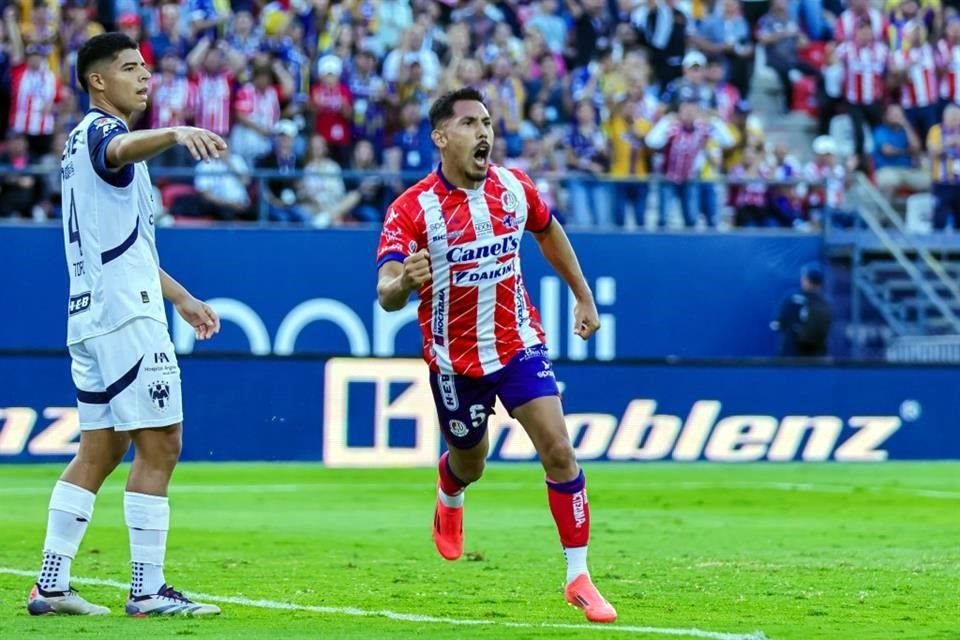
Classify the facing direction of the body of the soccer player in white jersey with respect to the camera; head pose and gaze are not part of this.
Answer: to the viewer's right

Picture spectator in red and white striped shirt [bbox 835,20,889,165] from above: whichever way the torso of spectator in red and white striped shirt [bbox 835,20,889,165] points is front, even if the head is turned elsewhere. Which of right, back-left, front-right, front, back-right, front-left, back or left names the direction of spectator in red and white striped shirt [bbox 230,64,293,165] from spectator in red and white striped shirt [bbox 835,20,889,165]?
front-right

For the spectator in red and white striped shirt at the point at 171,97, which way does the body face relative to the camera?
toward the camera

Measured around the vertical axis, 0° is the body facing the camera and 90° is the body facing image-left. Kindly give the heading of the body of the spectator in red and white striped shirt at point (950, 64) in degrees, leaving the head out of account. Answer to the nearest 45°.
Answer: approximately 0°

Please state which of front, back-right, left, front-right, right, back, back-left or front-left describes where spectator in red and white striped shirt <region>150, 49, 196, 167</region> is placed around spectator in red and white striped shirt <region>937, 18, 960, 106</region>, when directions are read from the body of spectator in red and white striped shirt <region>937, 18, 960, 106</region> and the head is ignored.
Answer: front-right

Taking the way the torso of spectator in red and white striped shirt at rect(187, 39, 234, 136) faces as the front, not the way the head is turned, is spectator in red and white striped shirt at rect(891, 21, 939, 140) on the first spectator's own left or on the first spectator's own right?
on the first spectator's own left

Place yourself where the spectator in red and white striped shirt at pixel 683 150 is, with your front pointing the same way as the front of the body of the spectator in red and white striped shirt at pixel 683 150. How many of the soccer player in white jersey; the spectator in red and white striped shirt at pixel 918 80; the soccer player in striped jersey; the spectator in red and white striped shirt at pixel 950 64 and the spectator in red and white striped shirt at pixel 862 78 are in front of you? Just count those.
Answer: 2

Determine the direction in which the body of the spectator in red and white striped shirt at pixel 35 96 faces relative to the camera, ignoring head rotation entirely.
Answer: toward the camera

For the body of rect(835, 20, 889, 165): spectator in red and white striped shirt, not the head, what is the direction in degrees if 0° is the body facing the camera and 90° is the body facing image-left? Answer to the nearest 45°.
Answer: approximately 0°

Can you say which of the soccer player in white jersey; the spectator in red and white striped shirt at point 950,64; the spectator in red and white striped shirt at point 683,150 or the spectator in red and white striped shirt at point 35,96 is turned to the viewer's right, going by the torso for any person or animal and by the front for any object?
the soccer player in white jersey

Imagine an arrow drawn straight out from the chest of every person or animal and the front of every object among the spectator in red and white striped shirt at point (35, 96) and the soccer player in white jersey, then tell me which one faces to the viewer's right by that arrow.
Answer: the soccer player in white jersey

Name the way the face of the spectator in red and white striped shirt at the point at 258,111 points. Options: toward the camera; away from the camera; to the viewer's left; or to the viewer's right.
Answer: toward the camera

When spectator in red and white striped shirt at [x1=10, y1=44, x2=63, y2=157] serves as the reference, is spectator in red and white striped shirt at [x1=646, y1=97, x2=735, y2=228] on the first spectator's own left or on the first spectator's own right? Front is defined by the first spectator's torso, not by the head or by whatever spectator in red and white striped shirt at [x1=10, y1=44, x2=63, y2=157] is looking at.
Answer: on the first spectator's own left

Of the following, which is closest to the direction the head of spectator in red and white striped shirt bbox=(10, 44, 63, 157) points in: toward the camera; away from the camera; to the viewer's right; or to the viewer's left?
toward the camera

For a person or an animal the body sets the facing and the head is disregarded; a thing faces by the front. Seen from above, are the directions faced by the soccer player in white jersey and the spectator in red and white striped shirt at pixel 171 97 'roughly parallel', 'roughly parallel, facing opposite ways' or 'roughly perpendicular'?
roughly perpendicular

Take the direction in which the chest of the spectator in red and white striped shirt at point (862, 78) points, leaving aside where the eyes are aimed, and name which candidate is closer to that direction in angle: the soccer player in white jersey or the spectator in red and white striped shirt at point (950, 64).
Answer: the soccer player in white jersey

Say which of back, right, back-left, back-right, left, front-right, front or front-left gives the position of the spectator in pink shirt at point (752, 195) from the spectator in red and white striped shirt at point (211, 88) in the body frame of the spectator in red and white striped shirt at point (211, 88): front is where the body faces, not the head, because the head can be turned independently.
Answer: left

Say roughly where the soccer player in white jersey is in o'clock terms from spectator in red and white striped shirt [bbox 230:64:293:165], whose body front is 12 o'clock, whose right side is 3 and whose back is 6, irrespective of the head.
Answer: The soccer player in white jersey is roughly at 12 o'clock from the spectator in red and white striped shirt.

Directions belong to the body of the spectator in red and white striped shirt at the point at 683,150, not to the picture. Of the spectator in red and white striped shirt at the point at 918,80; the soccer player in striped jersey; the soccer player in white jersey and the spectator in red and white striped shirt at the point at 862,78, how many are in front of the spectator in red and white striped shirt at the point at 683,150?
2

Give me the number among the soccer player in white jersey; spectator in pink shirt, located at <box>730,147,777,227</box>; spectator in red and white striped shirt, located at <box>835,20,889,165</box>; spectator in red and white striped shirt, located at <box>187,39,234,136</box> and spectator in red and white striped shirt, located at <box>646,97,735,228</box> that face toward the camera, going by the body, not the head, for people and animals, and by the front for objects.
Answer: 4
